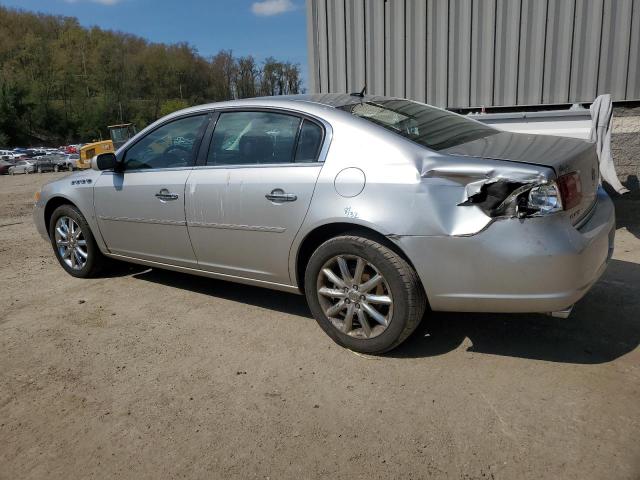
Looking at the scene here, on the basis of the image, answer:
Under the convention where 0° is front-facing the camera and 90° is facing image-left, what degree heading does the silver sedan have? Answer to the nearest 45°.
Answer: approximately 135°

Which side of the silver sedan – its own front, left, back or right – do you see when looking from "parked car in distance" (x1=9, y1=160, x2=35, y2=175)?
front

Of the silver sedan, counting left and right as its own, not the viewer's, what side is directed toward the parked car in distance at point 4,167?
front
